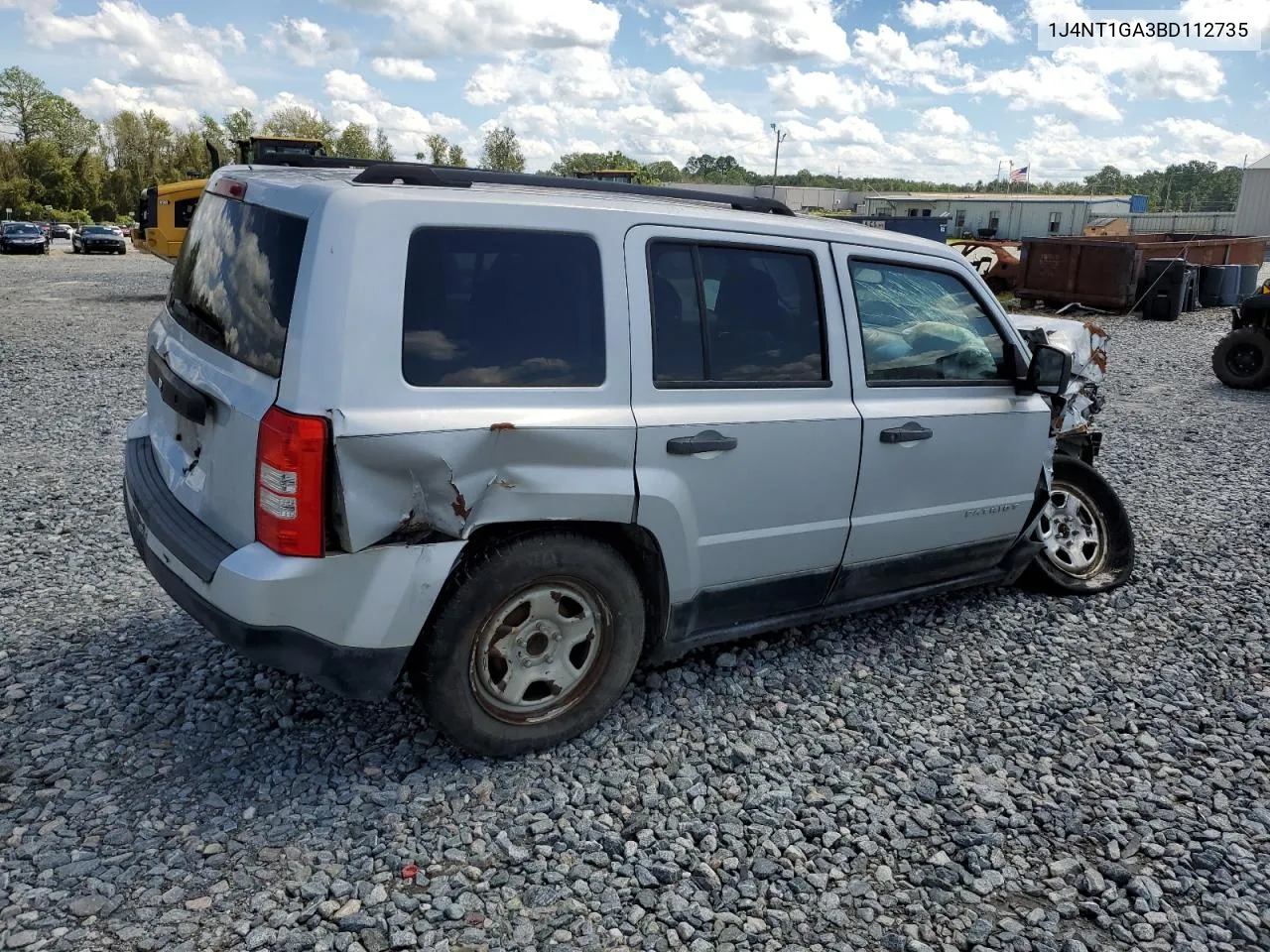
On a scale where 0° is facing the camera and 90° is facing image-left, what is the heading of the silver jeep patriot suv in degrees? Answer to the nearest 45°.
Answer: approximately 225°

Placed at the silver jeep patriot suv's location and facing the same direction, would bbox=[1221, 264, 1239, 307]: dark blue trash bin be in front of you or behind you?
in front

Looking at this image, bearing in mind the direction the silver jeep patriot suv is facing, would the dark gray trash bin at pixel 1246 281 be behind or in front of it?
in front

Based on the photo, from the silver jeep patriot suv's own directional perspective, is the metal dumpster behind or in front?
in front

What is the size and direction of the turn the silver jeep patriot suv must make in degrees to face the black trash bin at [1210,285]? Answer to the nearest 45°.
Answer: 0° — it already faces it

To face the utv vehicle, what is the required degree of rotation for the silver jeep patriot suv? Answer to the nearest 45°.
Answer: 0° — it already faces it

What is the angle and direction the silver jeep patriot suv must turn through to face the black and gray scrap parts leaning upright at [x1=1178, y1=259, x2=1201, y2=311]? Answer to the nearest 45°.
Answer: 0° — it already faces it
